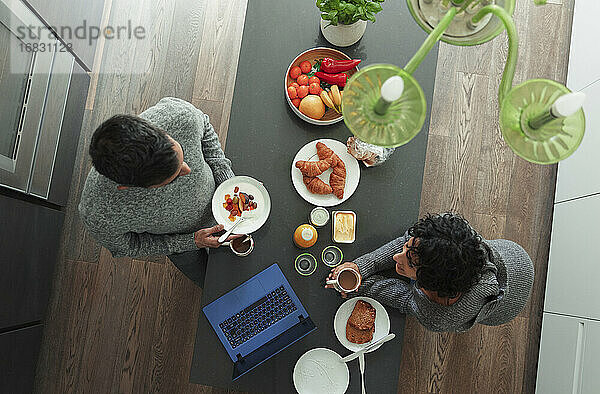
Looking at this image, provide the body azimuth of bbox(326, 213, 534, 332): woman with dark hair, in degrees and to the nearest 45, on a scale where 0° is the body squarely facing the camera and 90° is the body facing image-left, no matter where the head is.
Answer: approximately 90°

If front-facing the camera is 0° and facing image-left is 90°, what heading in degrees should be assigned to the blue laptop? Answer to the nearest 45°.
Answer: approximately 135°

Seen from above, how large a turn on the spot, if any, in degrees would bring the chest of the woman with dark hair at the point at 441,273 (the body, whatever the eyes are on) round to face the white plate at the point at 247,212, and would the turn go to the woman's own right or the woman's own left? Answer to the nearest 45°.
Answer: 0° — they already face it

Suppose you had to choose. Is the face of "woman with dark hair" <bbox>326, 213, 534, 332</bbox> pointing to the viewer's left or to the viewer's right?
to the viewer's left
